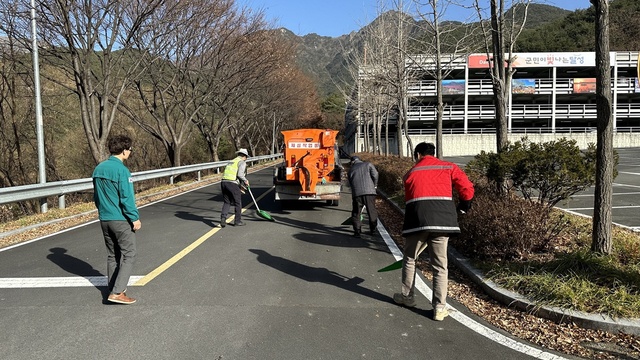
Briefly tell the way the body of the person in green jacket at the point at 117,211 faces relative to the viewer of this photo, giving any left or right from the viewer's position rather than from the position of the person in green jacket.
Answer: facing away from the viewer and to the right of the viewer

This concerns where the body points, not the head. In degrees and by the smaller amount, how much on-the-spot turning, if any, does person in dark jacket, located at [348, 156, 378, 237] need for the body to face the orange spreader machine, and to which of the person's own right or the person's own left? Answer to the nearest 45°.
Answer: approximately 45° to the person's own right

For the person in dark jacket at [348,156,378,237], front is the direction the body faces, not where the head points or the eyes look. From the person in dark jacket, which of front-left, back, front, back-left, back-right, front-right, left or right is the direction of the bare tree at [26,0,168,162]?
front

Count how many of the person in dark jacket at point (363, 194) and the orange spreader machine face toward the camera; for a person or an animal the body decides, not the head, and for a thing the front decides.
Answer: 0

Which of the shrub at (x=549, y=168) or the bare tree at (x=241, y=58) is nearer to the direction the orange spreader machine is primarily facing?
the bare tree

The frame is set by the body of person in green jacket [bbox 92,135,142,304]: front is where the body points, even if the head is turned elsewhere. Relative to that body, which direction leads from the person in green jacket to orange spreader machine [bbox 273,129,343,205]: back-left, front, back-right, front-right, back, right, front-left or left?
front

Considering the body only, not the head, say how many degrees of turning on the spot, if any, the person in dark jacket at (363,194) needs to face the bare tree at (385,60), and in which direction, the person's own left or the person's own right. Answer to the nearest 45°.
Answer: approximately 45° to the person's own right

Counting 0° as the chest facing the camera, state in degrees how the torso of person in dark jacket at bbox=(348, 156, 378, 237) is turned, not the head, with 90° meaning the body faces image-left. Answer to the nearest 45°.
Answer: approximately 135°

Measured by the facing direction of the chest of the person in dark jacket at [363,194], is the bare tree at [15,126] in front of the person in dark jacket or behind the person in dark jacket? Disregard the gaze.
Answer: in front

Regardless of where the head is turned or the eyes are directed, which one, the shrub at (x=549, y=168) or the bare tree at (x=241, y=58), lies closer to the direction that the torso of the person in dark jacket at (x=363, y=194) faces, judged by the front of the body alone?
the bare tree

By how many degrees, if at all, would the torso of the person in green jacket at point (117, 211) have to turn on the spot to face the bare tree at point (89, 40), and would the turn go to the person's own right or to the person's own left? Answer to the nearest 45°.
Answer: approximately 45° to the person's own left

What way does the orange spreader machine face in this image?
away from the camera

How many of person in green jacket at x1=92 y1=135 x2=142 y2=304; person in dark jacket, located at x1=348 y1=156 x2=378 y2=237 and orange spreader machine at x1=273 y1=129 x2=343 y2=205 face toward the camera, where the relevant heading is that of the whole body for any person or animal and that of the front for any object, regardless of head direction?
0

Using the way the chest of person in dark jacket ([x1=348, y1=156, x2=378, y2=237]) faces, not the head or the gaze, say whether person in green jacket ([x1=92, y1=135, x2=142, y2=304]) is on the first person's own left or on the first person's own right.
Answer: on the first person's own left
